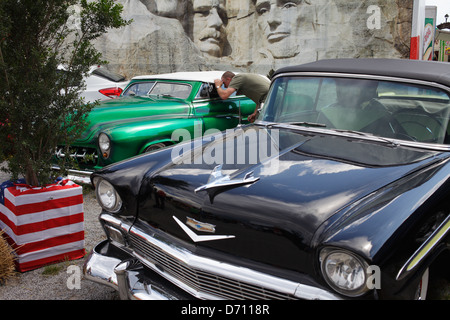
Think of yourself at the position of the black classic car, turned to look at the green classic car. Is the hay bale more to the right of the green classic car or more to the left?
left

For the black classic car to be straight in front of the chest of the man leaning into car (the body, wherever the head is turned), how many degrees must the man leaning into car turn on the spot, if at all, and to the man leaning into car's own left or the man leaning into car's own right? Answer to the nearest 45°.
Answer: approximately 90° to the man leaning into car's own left

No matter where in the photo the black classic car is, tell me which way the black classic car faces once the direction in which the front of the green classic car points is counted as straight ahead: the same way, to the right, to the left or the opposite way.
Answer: the same way

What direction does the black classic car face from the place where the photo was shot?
facing the viewer and to the left of the viewer

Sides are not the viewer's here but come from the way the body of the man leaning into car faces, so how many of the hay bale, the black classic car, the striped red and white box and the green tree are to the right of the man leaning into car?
0

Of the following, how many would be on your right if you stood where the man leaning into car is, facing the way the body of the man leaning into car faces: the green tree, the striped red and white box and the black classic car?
0

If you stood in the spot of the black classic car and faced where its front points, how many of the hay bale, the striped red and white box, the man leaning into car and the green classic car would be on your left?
0

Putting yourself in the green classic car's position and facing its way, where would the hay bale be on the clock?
The hay bale is roughly at 11 o'clock from the green classic car.

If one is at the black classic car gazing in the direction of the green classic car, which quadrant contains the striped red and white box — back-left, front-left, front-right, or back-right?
front-left

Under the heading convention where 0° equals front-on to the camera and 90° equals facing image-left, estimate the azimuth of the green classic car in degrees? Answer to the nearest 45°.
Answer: approximately 45°

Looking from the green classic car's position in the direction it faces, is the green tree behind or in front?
in front

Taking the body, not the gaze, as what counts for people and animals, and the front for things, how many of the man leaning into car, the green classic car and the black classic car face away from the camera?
0

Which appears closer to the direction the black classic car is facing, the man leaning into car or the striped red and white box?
the striped red and white box

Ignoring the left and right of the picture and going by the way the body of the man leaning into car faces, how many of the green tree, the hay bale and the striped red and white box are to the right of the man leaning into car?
0

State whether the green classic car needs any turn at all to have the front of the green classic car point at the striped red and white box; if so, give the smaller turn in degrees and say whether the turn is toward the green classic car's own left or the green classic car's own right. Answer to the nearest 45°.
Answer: approximately 45° to the green classic car's own left

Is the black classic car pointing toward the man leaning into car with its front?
no

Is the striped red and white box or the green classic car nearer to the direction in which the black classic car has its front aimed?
the striped red and white box

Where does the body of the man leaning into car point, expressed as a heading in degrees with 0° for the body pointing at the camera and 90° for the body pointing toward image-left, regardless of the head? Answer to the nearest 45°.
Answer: approximately 90°

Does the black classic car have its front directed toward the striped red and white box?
no
